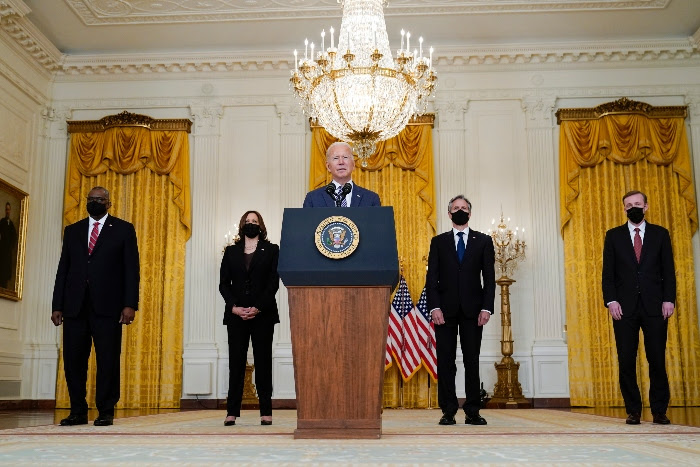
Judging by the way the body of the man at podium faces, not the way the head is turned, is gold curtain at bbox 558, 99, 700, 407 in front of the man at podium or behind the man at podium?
behind

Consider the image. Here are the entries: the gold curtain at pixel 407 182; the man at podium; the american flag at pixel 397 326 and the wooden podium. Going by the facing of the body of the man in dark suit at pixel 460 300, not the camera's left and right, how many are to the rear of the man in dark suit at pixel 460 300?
2

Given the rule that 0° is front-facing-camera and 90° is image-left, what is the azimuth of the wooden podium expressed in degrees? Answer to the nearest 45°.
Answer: approximately 0°

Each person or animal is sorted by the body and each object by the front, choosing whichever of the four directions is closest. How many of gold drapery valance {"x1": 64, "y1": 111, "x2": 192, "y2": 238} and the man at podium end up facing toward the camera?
2

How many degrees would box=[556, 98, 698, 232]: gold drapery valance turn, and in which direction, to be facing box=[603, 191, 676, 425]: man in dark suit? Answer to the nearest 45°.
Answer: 0° — it already faces them

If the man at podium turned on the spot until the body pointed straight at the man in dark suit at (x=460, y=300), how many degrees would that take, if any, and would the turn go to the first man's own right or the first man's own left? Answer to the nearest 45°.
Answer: approximately 135° to the first man's own left

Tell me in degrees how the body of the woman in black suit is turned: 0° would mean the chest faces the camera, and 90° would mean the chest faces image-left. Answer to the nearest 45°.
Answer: approximately 0°

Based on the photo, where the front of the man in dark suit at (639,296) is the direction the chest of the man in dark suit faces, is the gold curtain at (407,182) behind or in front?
behind
